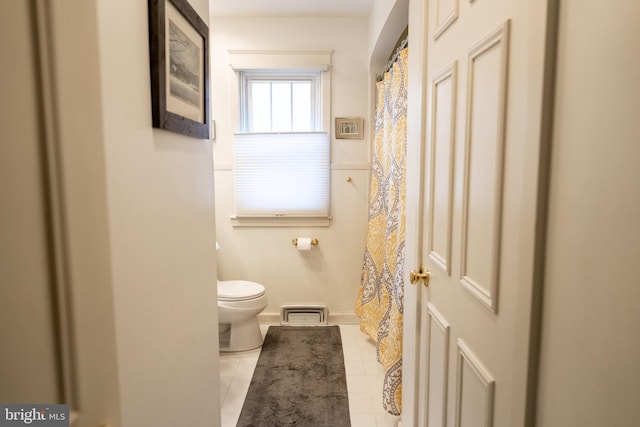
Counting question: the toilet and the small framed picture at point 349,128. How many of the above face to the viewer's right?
1

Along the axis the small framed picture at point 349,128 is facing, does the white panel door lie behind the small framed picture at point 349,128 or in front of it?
in front

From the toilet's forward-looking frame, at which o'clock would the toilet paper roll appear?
The toilet paper roll is roughly at 11 o'clock from the toilet.

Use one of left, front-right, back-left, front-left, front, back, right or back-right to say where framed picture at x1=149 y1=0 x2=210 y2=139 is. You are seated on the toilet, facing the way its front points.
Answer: right

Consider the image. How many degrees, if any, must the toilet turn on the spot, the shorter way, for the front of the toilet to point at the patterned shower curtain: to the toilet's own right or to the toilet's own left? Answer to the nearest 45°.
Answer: approximately 45° to the toilet's own right

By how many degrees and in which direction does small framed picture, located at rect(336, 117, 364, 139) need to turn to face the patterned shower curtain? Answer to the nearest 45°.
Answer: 0° — it already faces it

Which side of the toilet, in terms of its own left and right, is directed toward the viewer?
right

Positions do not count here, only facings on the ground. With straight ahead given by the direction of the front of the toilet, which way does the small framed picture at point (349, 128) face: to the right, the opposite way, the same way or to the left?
to the right

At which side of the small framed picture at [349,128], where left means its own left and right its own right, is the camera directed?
front
